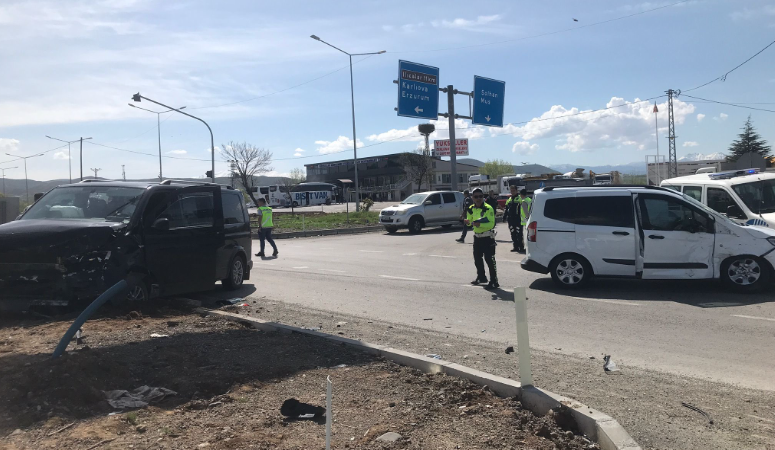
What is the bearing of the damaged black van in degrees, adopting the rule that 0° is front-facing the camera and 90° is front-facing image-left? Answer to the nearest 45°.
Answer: approximately 45°

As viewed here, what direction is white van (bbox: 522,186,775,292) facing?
to the viewer's right

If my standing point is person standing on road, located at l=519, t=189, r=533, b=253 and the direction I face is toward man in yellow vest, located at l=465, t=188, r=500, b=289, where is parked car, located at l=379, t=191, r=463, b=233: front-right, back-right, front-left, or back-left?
back-right

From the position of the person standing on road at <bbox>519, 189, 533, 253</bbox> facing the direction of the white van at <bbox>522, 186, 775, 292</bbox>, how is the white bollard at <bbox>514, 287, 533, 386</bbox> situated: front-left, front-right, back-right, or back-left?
front-right

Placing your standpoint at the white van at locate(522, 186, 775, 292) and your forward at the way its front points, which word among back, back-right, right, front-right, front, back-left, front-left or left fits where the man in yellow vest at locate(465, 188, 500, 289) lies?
back

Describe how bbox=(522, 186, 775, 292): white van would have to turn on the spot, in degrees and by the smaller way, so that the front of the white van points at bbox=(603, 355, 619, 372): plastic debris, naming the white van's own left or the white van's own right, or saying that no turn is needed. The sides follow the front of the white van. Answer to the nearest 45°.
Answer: approximately 90° to the white van's own right

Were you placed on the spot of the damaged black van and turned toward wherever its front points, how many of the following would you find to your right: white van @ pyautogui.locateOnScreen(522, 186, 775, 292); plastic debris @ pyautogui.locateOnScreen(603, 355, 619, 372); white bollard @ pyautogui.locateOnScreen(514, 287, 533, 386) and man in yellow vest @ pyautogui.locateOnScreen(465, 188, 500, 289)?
0

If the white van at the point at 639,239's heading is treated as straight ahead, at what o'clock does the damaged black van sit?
The damaged black van is roughly at 5 o'clock from the white van.

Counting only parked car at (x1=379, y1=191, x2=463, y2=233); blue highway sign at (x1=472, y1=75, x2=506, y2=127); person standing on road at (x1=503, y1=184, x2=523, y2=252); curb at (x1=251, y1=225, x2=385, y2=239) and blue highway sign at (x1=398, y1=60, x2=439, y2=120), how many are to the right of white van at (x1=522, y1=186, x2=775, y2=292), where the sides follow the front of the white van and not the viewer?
0

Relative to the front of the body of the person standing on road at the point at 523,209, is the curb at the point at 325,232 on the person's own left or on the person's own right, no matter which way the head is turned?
on the person's own right

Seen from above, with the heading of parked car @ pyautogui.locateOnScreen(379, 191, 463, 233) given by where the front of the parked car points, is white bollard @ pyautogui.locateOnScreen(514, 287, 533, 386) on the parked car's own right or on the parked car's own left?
on the parked car's own left

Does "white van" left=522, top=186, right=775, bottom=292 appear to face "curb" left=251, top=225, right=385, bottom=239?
no

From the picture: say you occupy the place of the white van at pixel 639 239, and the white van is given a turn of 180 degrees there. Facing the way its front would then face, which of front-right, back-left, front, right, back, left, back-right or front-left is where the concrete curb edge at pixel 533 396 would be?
left

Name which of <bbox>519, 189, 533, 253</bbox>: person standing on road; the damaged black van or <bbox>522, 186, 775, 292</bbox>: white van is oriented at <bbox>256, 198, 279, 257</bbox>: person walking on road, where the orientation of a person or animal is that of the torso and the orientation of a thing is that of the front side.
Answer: <bbox>519, 189, 533, 253</bbox>: person standing on road

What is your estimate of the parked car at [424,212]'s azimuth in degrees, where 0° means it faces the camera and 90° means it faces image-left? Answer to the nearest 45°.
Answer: approximately 45°

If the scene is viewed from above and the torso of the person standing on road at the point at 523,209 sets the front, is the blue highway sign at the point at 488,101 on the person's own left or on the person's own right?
on the person's own right

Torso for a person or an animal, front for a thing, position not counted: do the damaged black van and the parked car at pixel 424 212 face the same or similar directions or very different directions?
same or similar directions
